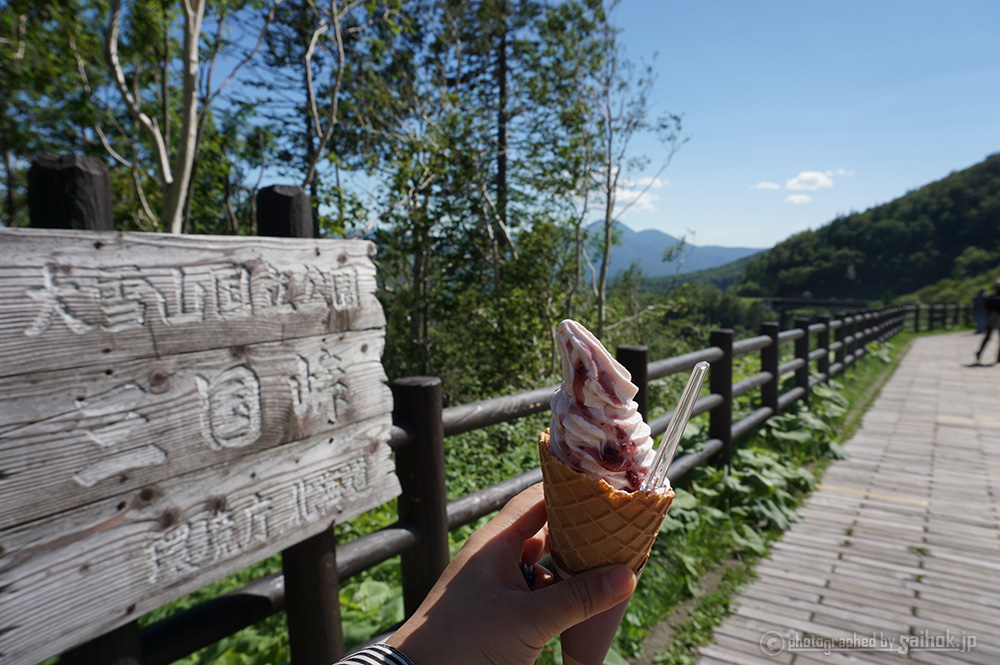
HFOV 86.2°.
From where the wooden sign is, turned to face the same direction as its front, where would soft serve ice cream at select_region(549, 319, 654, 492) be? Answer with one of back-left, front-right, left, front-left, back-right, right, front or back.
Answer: front

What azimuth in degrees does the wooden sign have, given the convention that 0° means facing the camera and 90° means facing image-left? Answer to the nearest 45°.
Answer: approximately 315°
